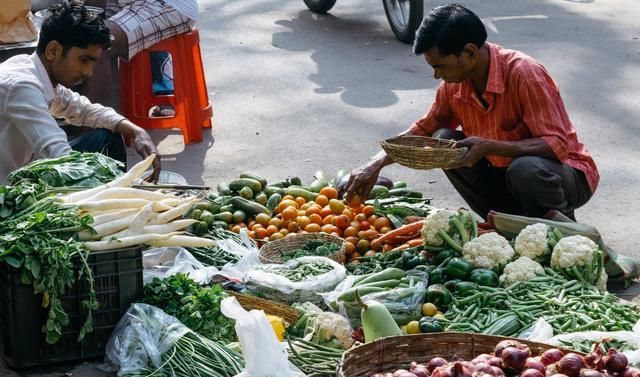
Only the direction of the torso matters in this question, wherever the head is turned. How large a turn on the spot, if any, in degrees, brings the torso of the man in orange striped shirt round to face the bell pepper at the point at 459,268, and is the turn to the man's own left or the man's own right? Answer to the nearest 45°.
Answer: approximately 45° to the man's own left

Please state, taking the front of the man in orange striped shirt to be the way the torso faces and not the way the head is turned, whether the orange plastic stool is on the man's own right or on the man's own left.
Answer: on the man's own right

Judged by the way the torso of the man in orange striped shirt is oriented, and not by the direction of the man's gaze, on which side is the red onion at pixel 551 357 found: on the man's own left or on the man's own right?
on the man's own left

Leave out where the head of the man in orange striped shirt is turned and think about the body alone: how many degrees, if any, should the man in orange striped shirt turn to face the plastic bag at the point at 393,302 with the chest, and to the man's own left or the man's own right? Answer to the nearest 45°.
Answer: approximately 45° to the man's own left

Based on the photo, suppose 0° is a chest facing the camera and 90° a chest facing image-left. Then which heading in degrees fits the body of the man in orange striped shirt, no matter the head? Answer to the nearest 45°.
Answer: approximately 45°

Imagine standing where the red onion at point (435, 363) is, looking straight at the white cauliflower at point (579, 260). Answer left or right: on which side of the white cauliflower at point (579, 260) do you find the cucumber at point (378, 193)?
left

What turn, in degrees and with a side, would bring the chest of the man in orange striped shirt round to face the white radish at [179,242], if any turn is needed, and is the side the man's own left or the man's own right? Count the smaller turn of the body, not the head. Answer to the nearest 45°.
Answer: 0° — they already face it

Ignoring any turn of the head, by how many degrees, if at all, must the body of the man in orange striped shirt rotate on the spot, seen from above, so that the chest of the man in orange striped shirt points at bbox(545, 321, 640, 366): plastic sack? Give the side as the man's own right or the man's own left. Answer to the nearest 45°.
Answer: approximately 45° to the man's own left

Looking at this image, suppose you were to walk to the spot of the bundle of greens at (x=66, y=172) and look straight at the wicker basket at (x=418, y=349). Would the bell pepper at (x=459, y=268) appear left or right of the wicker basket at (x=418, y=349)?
left
